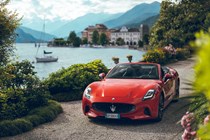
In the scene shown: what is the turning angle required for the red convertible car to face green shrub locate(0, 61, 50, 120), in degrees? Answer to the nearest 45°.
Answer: approximately 45° to its right

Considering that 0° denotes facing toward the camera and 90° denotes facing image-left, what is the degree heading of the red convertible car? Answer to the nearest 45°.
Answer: approximately 45°

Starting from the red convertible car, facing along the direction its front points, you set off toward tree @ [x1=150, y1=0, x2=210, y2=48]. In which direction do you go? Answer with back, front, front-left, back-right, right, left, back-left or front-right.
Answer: back-right

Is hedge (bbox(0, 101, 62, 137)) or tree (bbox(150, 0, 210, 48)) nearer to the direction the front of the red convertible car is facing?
the hedge

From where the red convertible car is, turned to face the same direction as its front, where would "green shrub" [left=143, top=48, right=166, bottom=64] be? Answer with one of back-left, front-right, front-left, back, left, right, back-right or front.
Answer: back-right

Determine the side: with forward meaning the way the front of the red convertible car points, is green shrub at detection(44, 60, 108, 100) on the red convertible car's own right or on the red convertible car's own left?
on the red convertible car's own right

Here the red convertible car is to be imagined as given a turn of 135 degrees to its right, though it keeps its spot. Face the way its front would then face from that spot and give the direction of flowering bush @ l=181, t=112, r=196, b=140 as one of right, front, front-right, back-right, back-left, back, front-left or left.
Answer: back
